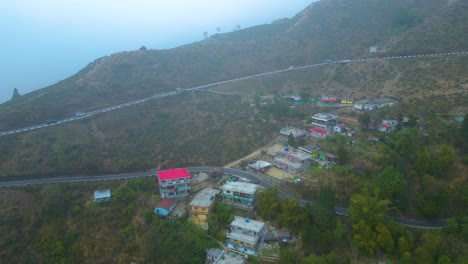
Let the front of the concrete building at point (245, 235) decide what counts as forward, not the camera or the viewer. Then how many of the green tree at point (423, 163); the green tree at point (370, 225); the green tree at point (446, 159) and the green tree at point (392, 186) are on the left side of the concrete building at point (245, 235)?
4

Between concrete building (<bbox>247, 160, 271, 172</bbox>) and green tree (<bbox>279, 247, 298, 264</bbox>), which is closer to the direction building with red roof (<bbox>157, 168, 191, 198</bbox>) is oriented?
the green tree

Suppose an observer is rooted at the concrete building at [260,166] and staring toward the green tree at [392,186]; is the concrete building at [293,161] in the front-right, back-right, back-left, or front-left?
front-left

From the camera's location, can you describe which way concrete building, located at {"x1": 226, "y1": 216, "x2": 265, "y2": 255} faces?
facing the viewer

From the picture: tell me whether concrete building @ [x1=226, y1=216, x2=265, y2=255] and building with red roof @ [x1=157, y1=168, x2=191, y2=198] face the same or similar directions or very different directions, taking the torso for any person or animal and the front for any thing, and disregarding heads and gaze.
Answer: same or similar directions

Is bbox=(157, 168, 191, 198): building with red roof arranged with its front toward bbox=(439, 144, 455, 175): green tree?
no

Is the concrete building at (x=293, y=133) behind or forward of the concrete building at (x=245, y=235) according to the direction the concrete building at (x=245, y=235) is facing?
behind

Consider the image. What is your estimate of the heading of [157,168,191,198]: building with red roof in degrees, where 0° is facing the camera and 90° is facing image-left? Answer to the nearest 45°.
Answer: approximately 0°

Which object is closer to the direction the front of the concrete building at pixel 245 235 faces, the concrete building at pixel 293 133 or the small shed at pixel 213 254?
the small shed

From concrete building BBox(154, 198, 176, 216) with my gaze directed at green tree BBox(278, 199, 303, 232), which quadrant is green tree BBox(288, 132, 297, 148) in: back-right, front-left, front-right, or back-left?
front-left

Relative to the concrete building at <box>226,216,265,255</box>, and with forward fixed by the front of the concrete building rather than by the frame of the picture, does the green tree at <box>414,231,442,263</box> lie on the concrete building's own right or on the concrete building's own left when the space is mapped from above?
on the concrete building's own left

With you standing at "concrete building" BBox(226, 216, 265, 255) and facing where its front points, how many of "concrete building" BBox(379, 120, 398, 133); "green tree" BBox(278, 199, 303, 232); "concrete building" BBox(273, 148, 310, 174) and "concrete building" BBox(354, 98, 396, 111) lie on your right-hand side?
0

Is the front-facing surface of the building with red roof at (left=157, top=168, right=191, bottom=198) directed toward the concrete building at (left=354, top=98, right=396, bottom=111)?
no
